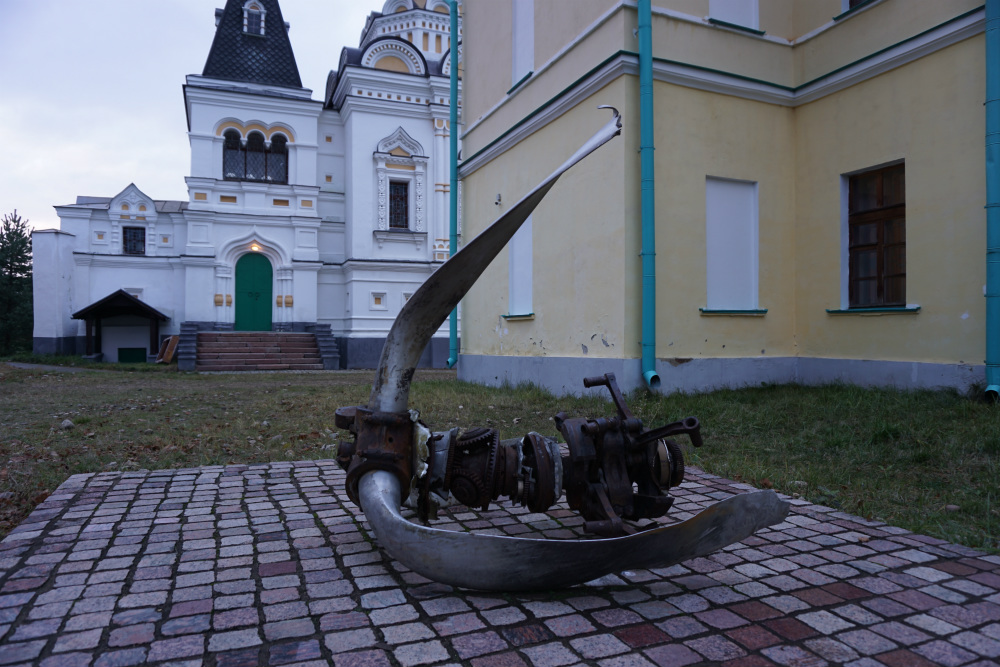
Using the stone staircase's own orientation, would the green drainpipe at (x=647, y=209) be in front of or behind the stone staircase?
in front

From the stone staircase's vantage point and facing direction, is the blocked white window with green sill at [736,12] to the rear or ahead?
ahead

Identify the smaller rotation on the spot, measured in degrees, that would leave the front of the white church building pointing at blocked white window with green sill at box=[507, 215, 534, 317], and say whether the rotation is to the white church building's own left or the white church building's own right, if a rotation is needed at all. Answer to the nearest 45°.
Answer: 0° — it already faces it

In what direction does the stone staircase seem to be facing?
toward the camera

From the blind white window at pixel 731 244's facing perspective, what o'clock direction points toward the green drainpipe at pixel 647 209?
The green drainpipe is roughly at 3 o'clock from the blind white window.

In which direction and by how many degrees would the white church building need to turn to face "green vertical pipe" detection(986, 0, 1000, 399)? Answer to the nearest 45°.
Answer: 0° — it already faces it

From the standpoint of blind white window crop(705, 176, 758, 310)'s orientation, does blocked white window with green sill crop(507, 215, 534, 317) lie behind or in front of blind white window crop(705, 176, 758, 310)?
behind
